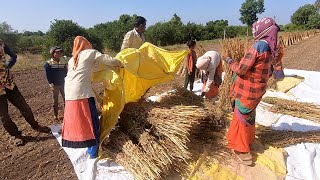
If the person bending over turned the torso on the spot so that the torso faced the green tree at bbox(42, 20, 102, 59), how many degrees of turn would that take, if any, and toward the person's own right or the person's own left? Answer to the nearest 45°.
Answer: approximately 90° to the person's own right

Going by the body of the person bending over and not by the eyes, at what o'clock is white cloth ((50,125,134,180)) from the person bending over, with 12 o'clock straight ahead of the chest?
The white cloth is roughly at 12 o'clock from the person bending over.

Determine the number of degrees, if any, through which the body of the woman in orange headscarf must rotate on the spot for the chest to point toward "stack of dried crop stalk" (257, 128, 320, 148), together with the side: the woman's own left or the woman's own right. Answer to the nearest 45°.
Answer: approximately 45° to the woman's own right

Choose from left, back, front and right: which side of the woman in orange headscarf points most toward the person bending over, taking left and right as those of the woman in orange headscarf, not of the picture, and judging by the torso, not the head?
front

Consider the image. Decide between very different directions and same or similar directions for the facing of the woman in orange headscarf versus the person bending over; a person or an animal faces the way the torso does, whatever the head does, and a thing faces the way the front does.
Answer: very different directions

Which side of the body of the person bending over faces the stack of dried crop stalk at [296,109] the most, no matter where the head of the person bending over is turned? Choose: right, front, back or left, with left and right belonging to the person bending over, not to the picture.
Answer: back

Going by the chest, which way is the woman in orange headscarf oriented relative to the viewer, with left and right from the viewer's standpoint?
facing away from the viewer and to the right of the viewer

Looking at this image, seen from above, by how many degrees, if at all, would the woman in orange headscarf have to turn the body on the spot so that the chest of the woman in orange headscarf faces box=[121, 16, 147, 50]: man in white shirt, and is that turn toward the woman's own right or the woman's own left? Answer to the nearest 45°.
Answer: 0° — they already face them

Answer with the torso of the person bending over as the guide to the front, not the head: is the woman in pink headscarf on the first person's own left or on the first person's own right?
on the first person's own left

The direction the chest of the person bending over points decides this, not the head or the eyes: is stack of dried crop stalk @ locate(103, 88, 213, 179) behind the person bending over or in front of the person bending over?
in front

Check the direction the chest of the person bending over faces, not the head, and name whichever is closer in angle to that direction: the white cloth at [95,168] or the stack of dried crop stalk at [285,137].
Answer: the white cloth

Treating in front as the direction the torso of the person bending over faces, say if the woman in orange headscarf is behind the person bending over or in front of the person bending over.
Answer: in front

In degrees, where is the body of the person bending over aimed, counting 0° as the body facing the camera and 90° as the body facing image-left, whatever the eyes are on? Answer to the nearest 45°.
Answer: approximately 45°
